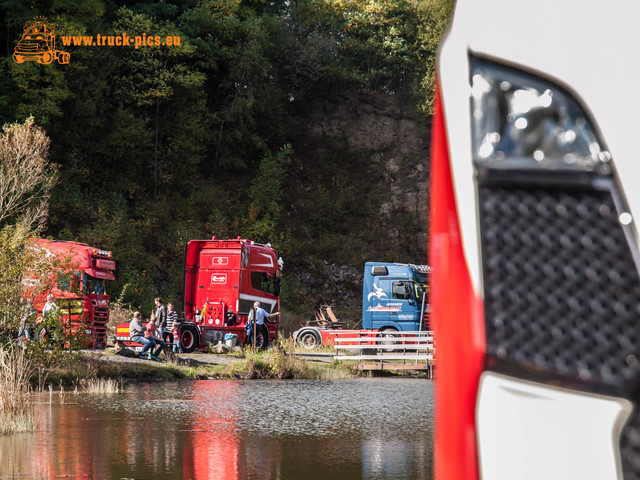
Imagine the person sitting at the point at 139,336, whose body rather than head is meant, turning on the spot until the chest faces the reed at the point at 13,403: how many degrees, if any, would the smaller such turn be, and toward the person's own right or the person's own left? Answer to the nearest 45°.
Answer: approximately 90° to the person's own right

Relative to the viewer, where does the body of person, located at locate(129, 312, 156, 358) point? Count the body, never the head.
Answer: to the viewer's right

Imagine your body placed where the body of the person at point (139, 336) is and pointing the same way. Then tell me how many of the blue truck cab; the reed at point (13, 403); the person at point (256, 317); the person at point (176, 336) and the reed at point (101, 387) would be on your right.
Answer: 2

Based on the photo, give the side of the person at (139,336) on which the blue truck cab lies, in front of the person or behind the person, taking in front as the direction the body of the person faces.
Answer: in front

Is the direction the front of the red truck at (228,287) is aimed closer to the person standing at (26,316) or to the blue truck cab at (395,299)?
the blue truck cab

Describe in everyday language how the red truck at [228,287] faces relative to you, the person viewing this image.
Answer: facing away from the viewer and to the right of the viewer
